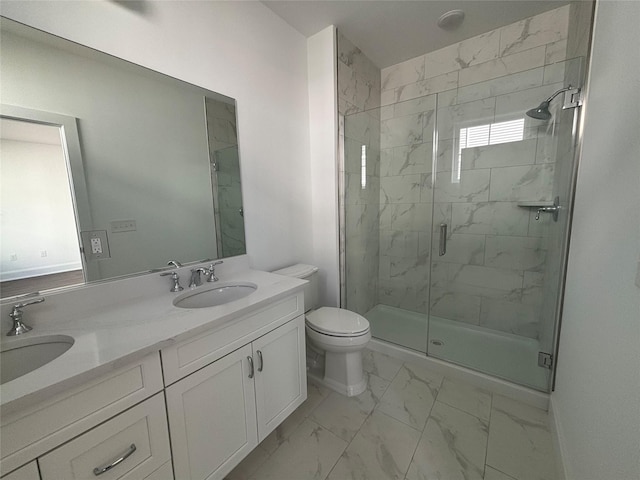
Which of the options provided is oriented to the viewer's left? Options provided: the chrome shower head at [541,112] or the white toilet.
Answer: the chrome shower head

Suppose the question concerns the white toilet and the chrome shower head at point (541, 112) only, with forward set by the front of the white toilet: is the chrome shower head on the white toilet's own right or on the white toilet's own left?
on the white toilet's own left

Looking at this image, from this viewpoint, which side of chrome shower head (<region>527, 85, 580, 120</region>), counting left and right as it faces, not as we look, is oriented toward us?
left

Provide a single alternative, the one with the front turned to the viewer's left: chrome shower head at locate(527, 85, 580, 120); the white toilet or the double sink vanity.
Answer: the chrome shower head

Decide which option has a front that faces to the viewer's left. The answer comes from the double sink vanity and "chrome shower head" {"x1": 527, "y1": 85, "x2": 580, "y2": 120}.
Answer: the chrome shower head

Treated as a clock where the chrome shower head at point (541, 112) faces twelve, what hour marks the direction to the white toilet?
The white toilet is roughly at 10 o'clock from the chrome shower head.

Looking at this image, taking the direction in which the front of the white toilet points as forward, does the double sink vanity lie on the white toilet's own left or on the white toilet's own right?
on the white toilet's own right

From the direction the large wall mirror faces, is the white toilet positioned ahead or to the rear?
ahead

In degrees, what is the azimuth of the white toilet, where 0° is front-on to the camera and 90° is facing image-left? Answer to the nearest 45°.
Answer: approximately 315°

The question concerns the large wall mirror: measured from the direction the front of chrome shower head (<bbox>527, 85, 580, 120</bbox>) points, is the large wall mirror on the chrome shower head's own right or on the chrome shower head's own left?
on the chrome shower head's own left
